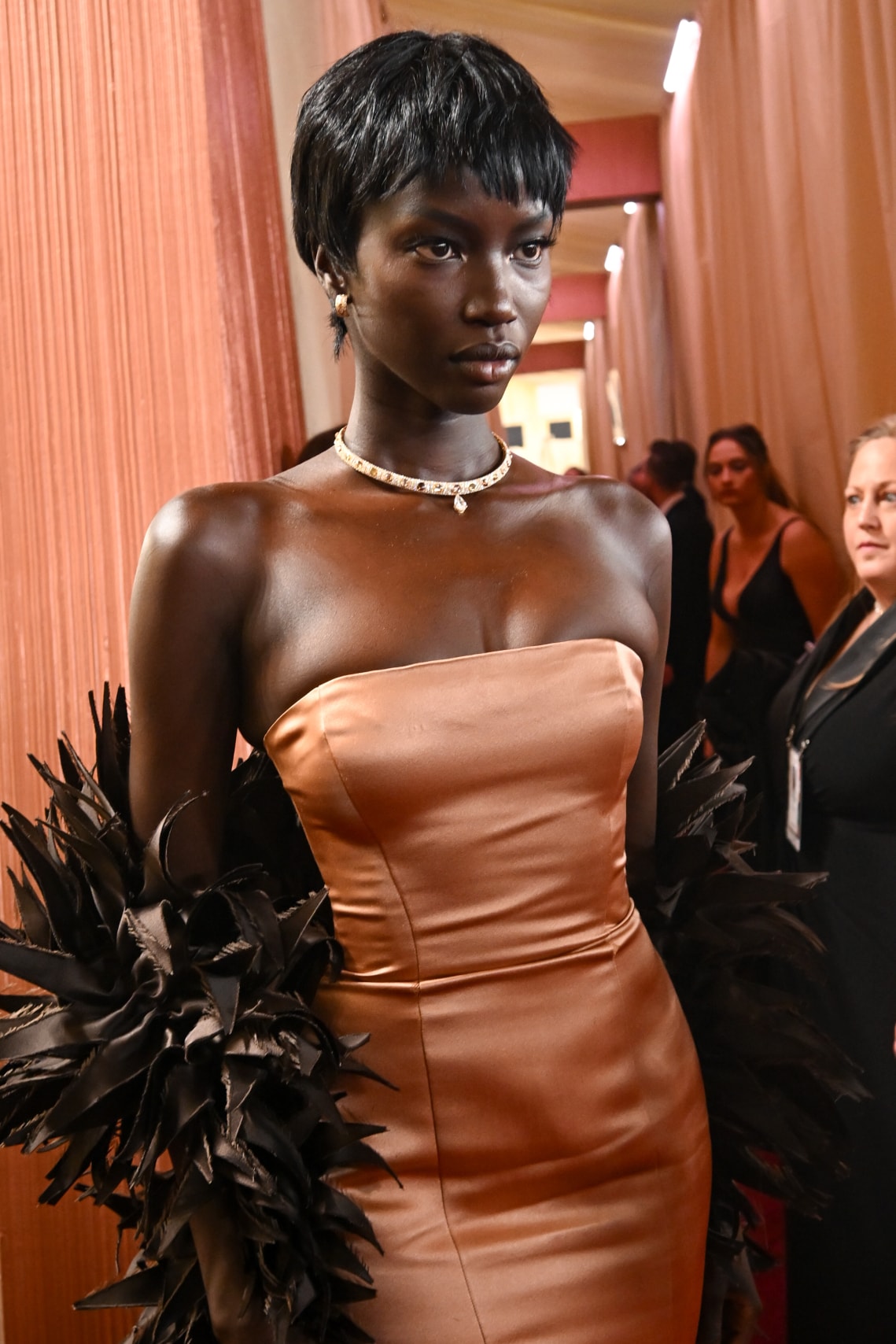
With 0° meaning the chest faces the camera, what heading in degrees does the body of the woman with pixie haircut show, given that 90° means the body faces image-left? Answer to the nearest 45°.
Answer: approximately 315°
